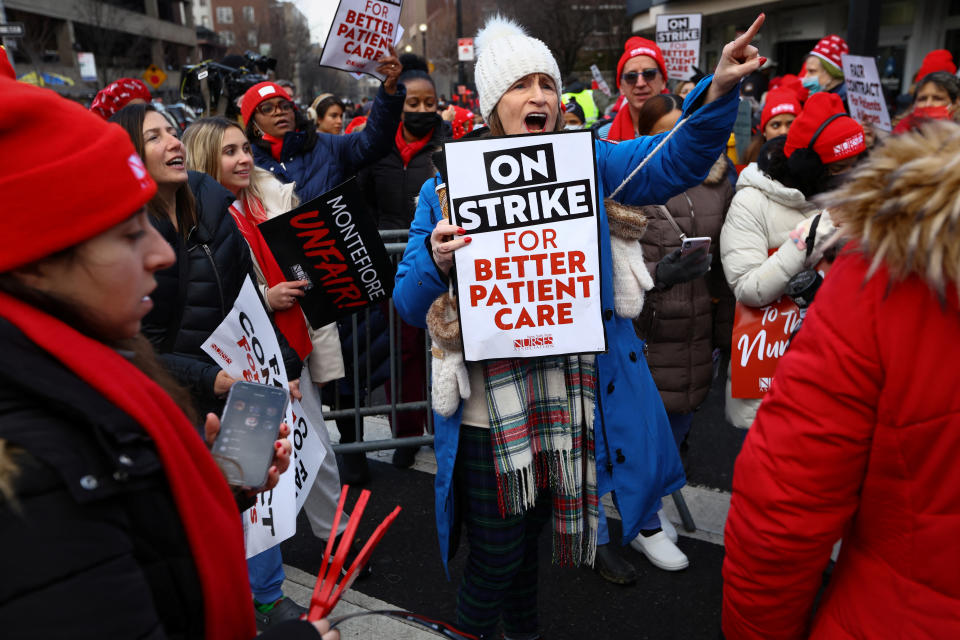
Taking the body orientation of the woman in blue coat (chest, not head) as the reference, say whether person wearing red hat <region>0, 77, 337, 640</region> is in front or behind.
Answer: in front

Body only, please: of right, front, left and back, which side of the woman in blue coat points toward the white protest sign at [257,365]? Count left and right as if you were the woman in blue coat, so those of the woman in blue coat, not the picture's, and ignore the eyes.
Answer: right

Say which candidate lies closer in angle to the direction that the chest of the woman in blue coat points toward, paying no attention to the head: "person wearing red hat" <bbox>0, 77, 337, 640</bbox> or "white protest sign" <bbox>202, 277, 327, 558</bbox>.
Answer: the person wearing red hat

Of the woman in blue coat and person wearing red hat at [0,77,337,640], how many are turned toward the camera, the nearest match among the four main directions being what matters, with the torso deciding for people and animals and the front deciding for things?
1

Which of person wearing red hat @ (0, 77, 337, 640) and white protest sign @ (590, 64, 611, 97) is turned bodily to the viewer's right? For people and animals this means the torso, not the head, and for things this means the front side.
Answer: the person wearing red hat

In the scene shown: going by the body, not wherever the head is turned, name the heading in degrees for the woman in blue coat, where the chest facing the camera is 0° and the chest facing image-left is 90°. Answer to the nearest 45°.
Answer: approximately 0°

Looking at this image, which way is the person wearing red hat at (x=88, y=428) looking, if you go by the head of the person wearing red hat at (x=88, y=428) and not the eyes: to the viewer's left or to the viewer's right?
to the viewer's right

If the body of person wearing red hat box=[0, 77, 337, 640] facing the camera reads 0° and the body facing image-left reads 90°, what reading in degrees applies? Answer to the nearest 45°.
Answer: approximately 270°

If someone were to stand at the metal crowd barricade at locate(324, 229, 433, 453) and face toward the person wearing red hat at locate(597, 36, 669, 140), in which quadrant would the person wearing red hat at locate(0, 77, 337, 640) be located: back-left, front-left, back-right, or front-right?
back-right
